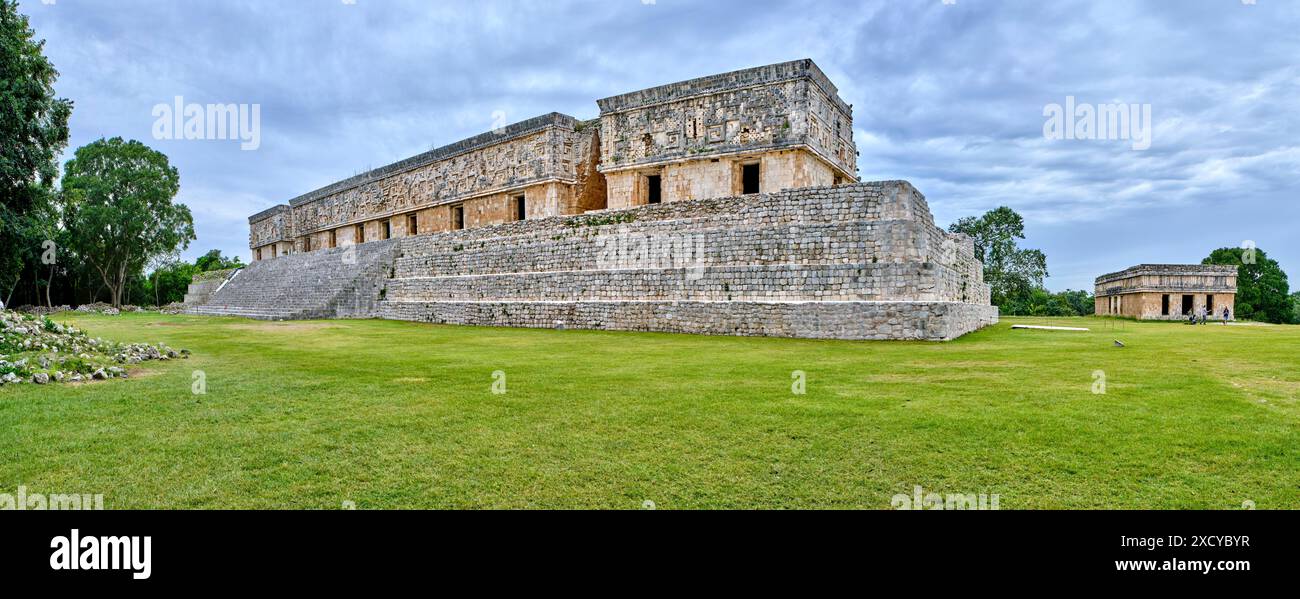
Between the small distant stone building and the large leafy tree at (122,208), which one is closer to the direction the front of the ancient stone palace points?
the large leafy tree

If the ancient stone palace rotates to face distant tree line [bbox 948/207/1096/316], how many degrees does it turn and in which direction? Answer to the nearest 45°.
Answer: approximately 180°

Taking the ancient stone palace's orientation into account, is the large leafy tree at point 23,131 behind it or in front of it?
in front

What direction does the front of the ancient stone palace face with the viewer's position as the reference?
facing the viewer and to the left of the viewer

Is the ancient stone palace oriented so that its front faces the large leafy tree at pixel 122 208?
no

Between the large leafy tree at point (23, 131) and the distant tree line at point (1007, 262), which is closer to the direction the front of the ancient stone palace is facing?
the large leafy tree

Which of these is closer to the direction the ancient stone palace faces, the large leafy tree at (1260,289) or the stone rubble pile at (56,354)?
the stone rubble pile

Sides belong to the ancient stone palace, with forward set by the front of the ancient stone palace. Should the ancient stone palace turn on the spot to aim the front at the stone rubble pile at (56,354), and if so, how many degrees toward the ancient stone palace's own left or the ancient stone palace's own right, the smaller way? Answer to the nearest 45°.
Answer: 0° — it already faces it

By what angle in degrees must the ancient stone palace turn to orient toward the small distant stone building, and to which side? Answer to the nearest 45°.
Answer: approximately 135° to its left

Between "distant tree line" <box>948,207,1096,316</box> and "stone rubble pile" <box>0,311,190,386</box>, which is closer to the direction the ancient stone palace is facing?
the stone rubble pile

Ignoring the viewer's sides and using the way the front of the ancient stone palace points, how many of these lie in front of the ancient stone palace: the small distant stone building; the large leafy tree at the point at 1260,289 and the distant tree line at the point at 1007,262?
0

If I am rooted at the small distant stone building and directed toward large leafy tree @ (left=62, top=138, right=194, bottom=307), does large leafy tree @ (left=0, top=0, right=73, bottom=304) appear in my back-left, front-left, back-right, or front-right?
front-left

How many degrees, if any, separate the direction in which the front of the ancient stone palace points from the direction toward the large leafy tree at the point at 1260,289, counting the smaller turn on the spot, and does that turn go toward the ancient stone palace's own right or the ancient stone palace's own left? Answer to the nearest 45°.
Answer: approximately 135° to the ancient stone palace's own left
